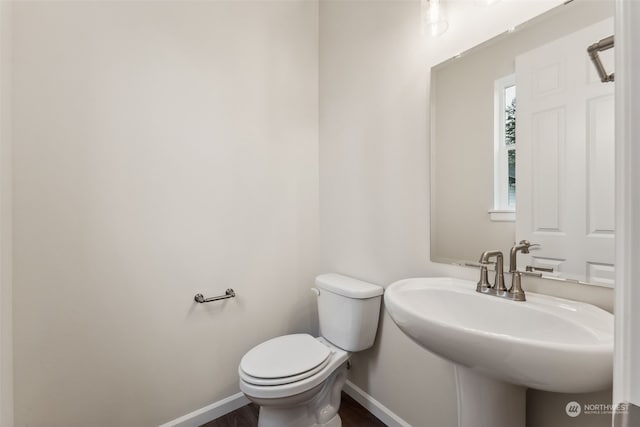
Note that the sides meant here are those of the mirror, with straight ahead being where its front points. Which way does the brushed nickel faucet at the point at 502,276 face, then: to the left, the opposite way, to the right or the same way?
the same way

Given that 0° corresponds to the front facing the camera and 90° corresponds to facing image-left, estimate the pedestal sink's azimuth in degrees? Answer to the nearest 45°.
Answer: approximately 45°

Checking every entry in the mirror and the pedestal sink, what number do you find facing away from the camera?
0

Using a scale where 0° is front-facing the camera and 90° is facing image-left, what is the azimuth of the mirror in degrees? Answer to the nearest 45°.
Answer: approximately 45°

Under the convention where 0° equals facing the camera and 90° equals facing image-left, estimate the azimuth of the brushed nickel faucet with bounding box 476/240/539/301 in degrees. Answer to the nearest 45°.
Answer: approximately 45°

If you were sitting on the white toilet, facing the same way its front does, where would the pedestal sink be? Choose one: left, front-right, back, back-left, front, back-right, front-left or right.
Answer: left

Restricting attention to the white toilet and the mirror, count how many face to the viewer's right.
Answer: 0

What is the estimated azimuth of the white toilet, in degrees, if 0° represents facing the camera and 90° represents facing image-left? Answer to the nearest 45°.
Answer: approximately 45°

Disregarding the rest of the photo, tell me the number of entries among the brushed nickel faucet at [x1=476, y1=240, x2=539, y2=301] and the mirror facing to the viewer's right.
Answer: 0
